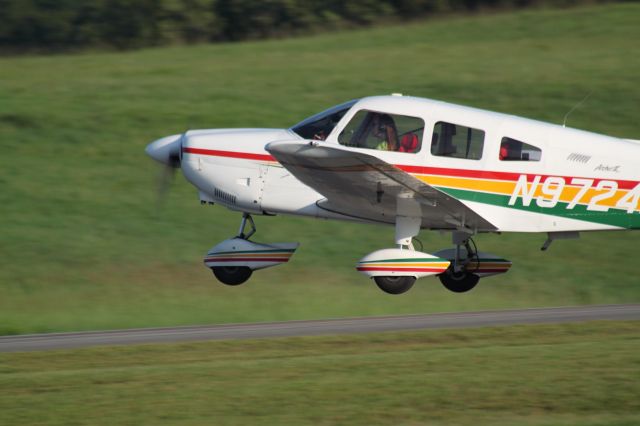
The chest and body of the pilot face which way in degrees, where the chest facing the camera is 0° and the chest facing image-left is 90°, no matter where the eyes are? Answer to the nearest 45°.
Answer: approximately 90°

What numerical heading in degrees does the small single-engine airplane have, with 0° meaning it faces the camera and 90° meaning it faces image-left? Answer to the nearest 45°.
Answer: approximately 90°
